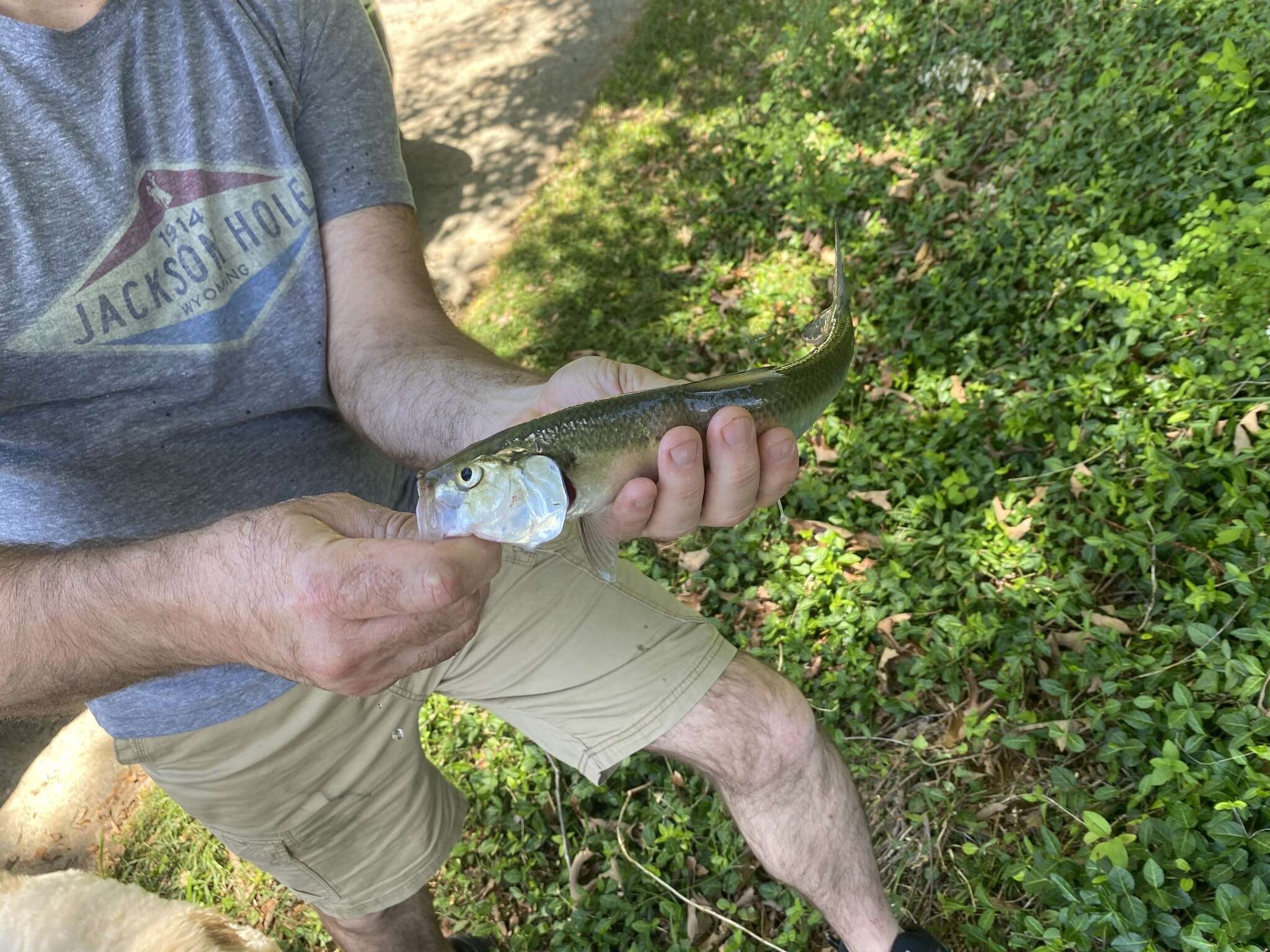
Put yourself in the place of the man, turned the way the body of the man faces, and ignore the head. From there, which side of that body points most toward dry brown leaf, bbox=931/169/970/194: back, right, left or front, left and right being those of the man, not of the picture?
left

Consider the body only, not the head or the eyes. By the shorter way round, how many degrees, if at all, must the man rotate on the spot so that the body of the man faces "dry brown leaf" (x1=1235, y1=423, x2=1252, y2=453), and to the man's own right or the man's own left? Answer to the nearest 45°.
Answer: approximately 45° to the man's own left

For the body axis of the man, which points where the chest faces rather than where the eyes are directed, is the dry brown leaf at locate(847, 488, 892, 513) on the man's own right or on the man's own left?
on the man's own left

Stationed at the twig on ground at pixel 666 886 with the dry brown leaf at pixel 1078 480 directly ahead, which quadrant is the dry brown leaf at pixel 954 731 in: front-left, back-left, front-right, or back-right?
front-right

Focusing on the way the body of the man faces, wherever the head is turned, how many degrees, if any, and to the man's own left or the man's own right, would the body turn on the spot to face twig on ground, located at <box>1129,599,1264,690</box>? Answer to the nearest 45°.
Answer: approximately 45° to the man's own left

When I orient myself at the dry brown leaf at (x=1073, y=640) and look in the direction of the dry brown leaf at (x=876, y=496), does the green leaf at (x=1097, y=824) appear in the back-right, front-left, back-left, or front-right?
back-left

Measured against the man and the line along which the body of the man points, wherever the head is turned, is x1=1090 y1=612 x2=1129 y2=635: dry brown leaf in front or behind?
in front

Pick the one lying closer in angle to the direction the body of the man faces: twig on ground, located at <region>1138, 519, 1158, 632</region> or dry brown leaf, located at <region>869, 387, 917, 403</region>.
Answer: the twig on ground

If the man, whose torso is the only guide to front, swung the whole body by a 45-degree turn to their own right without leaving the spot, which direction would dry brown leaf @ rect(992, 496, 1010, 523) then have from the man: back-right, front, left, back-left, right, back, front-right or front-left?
left

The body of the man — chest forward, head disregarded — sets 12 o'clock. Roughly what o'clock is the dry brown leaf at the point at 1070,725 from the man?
The dry brown leaf is roughly at 11 o'clock from the man.

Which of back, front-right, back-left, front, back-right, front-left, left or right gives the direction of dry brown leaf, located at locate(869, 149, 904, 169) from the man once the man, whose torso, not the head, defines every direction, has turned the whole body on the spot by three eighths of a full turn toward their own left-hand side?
front-right

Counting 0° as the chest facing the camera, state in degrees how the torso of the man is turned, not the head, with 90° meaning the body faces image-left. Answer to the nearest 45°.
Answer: approximately 315°

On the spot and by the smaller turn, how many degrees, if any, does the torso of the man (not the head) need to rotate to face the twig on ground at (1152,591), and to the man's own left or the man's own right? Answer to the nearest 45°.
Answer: approximately 45° to the man's own left
